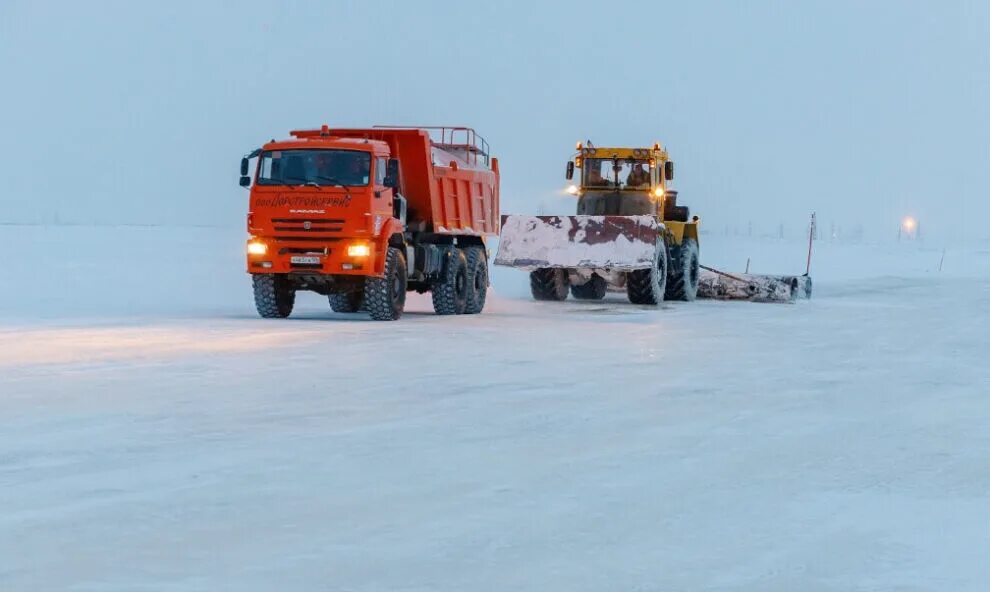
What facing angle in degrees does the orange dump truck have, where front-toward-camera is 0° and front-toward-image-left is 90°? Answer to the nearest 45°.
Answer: approximately 45°

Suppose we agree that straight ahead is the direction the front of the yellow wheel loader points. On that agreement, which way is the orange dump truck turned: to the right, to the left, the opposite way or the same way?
the same way

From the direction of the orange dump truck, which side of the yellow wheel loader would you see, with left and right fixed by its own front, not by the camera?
front

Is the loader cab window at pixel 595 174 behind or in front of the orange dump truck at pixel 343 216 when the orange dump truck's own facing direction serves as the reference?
behind

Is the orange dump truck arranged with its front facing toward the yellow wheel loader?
no

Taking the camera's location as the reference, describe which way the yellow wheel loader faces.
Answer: facing the viewer and to the left of the viewer

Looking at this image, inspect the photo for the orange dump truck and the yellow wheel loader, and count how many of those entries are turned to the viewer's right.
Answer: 0
